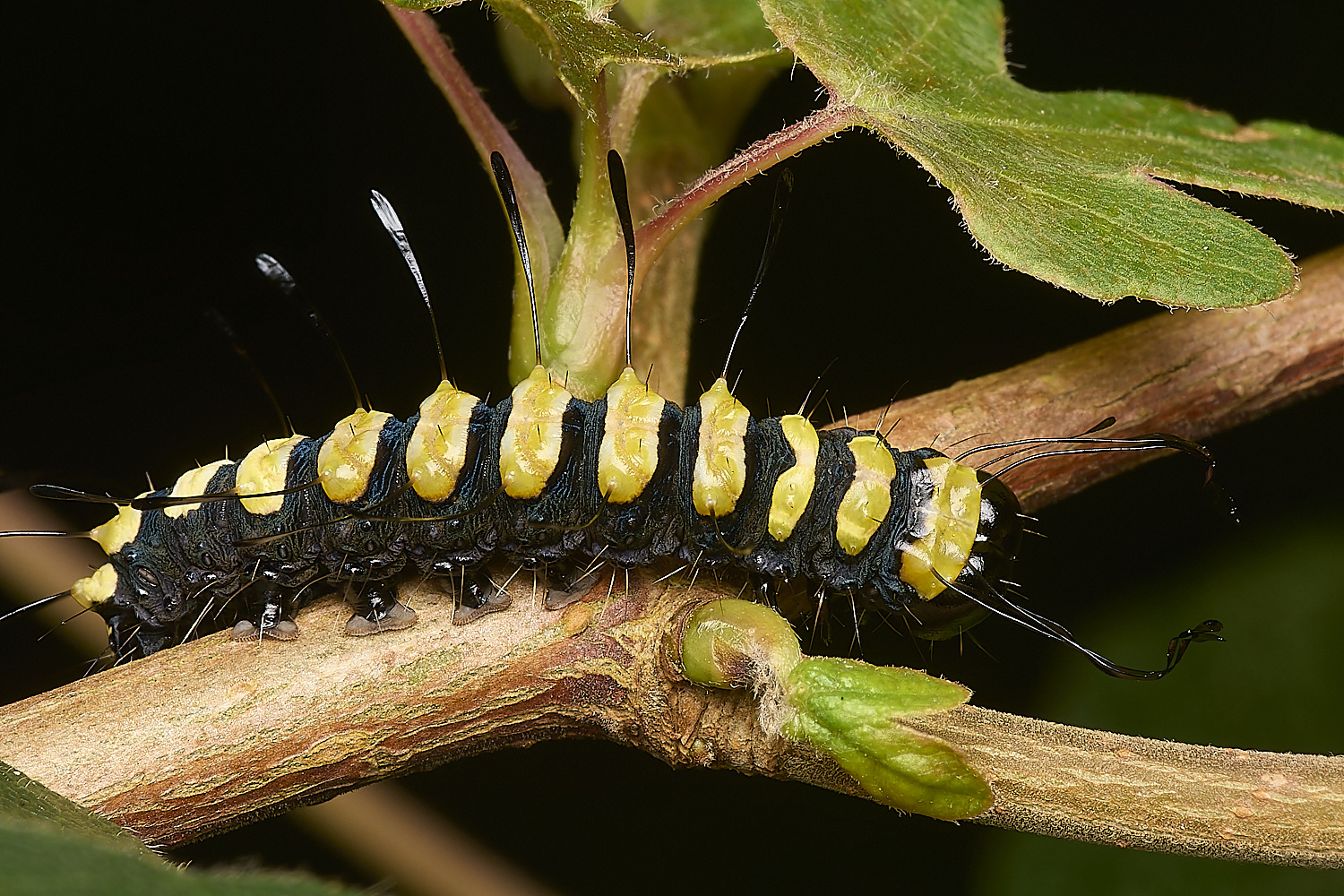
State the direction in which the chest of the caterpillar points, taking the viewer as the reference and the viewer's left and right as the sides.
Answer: facing to the right of the viewer
